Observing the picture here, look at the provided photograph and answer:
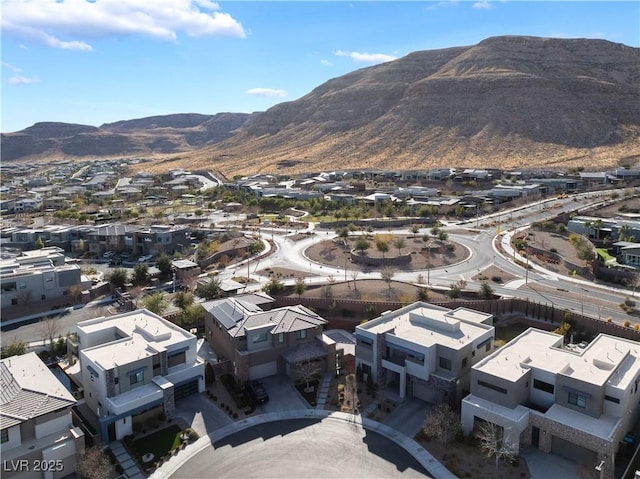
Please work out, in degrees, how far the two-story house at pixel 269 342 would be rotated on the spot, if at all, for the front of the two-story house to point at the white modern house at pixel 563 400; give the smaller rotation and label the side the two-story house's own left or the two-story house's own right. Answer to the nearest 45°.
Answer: approximately 45° to the two-story house's own left

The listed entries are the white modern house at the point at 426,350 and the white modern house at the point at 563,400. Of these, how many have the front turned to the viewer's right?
0

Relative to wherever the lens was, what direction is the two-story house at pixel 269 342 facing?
facing the viewer

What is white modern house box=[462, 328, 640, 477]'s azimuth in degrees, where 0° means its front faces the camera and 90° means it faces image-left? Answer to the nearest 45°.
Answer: approximately 45°

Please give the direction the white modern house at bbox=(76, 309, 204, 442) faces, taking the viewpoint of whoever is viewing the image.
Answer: facing the viewer and to the right of the viewer

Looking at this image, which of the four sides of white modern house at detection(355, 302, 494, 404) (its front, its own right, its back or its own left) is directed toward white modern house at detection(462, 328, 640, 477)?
left

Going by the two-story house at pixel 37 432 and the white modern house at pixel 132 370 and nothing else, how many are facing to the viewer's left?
0

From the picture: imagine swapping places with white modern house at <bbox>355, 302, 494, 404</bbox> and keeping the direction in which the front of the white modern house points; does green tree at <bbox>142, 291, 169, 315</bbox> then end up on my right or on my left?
on my right

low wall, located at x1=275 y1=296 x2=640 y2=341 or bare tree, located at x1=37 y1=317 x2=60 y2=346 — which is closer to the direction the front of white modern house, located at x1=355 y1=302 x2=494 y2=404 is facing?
the bare tree
